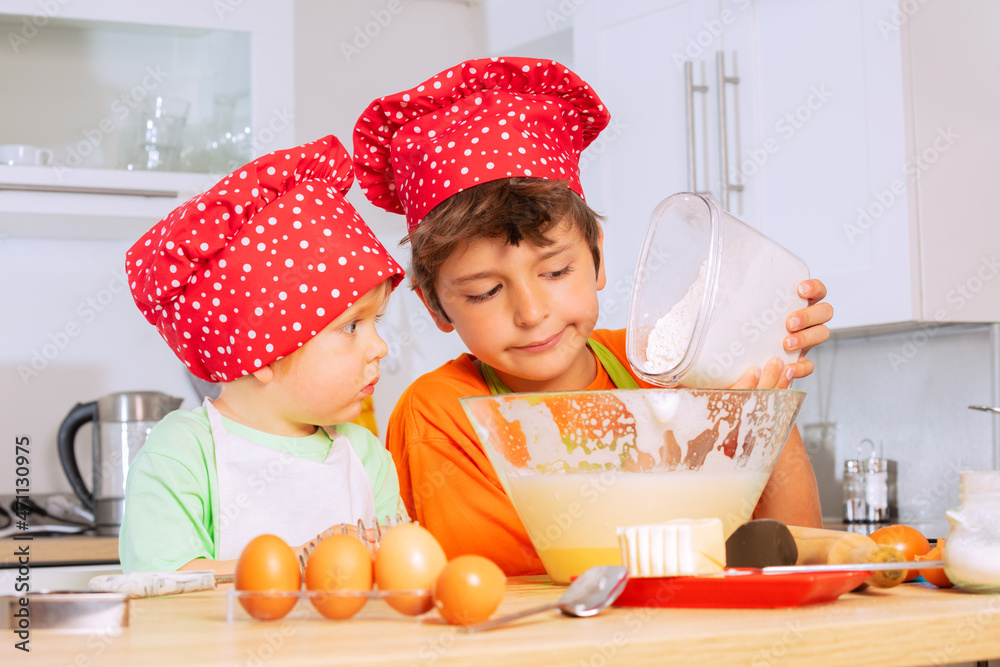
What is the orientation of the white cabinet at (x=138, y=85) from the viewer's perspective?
toward the camera

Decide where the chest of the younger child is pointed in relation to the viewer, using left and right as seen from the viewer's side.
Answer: facing the viewer and to the right of the viewer

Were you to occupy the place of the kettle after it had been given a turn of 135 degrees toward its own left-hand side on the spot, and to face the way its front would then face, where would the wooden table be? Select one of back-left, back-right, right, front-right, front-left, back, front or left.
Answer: back-left

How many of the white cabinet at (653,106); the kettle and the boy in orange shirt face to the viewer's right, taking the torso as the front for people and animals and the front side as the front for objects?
1

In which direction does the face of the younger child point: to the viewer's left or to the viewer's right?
to the viewer's right

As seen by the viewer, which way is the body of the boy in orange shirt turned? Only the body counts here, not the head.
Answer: toward the camera

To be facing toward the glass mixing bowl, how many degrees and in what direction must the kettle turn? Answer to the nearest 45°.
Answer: approximately 90° to its right

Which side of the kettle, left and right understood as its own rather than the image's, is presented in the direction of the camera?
right

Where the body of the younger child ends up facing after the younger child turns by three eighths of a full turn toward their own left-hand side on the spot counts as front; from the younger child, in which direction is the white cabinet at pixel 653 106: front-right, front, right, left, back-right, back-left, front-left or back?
front-right

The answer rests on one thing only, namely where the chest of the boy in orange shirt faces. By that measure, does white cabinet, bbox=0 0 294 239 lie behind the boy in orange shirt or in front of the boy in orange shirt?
behind

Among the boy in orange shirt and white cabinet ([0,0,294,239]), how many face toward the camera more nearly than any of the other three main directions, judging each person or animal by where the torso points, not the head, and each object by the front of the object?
2

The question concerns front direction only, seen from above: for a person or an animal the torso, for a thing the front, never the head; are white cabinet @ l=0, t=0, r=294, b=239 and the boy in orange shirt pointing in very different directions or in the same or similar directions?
same or similar directions

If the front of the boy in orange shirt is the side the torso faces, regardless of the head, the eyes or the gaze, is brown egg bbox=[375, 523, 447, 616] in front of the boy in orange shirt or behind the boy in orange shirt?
in front

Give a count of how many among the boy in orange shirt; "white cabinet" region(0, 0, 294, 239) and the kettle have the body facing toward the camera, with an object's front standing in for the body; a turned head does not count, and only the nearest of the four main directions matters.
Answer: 2
